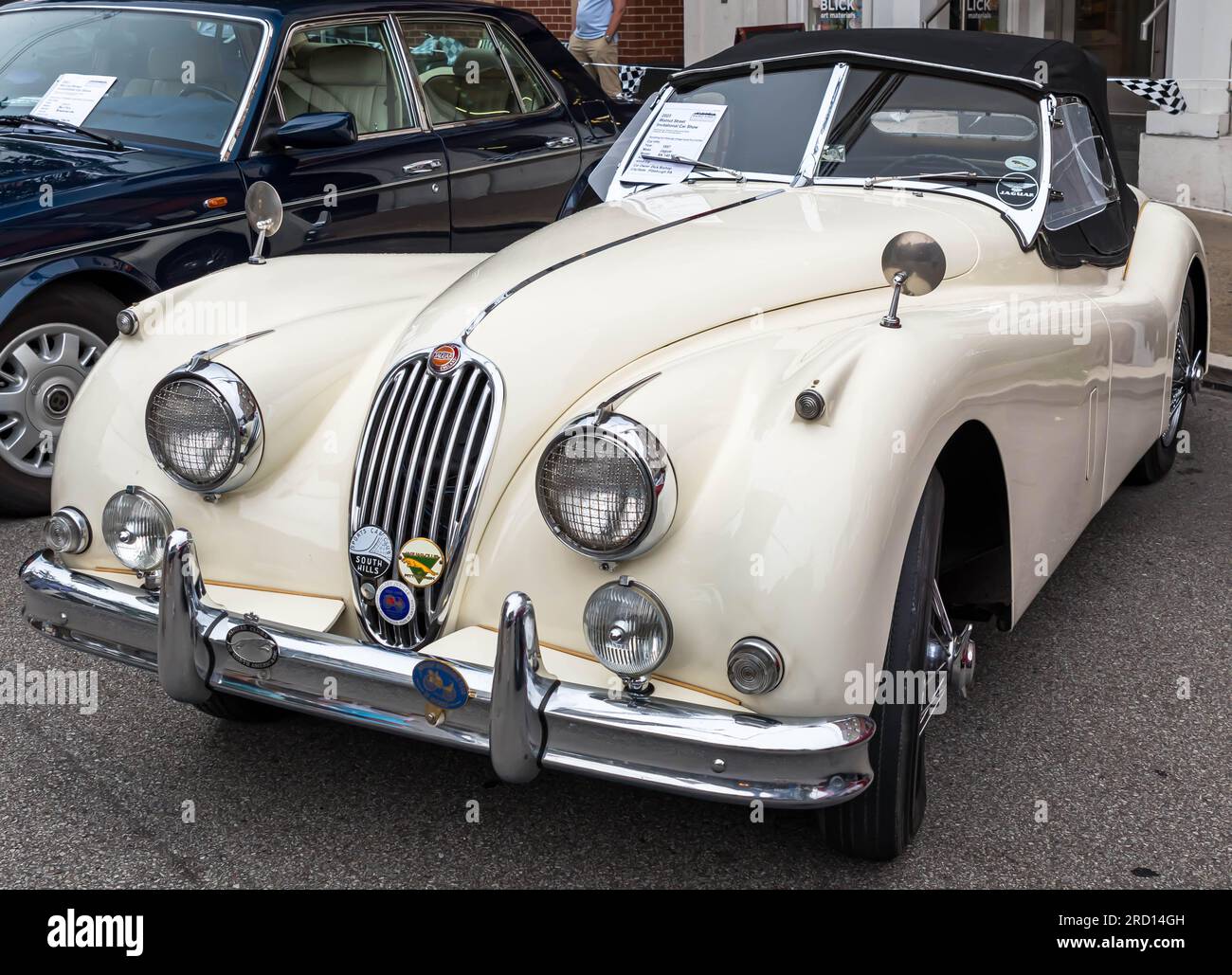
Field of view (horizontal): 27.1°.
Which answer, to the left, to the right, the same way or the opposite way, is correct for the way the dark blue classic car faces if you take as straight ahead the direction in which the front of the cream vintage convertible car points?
the same way

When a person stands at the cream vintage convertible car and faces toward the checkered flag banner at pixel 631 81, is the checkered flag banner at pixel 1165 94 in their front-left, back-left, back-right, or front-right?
front-right

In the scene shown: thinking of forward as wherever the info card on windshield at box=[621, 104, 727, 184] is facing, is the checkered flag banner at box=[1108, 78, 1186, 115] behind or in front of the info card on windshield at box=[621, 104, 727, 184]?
behind

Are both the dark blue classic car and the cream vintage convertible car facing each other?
no

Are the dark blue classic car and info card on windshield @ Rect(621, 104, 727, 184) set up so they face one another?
no

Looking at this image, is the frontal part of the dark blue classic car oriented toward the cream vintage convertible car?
no

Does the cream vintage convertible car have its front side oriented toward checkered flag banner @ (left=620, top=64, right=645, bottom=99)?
no

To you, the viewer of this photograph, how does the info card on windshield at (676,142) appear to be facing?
facing the viewer and to the left of the viewer

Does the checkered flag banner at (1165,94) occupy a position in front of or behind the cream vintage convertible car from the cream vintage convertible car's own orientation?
behind

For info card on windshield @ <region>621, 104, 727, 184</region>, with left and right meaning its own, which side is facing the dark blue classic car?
right

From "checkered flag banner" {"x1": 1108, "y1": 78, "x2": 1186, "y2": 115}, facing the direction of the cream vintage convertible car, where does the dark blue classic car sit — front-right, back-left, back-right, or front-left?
front-right

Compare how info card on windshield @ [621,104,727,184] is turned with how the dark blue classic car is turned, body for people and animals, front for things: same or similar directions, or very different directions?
same or similar directions

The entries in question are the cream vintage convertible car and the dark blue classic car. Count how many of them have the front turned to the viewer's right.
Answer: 0
